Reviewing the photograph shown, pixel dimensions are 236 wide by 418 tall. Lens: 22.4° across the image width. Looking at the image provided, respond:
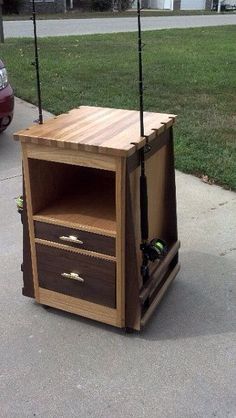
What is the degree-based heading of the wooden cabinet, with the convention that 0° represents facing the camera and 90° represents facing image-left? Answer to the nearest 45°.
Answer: approximately 45°

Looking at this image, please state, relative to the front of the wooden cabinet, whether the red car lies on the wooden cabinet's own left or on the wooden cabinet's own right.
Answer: on the wooden cabinet's own right
